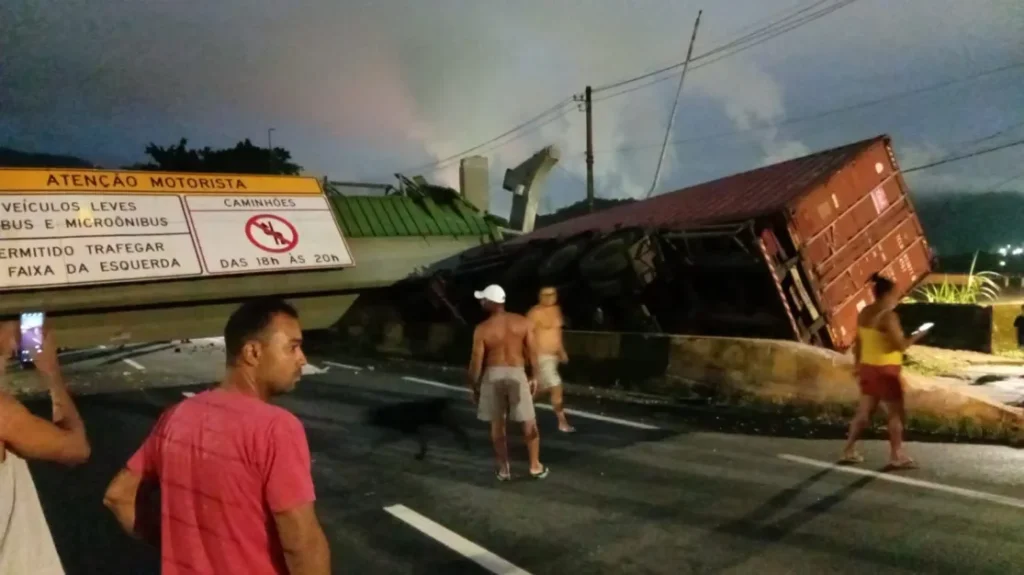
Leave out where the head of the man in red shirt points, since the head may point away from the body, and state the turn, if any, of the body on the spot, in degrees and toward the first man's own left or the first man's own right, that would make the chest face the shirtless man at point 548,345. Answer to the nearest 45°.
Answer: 0° — they already face them

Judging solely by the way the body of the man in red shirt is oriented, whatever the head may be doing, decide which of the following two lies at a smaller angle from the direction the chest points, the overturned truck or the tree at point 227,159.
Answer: the overturned truck

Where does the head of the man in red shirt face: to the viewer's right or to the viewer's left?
to the viewer's right

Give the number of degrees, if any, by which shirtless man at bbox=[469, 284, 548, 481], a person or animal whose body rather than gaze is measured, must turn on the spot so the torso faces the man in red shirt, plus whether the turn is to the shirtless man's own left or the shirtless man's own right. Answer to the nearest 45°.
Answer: approximately 180°

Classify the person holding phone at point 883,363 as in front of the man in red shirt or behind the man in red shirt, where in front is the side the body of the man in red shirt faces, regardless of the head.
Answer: in front

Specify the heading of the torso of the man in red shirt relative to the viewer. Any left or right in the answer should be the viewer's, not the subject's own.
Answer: facing away from the viewer and to the right of the viewer

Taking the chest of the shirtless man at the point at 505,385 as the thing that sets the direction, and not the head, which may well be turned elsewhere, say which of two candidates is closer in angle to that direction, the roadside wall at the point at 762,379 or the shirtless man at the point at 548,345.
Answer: the shirtless man

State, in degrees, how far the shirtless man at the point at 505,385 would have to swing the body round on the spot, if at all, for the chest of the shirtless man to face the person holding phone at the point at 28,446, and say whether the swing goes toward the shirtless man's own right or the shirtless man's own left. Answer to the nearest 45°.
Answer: approximately 180°

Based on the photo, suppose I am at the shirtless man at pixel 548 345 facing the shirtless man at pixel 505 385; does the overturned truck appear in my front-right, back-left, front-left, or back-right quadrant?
back-left

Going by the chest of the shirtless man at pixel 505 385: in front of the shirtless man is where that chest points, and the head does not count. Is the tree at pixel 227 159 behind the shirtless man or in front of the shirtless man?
in front

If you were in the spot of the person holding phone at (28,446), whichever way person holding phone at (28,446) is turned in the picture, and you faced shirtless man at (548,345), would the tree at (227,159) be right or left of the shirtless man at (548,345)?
left

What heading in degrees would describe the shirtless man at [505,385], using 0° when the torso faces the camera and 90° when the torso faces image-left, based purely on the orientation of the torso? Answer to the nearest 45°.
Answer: approximately 180°
